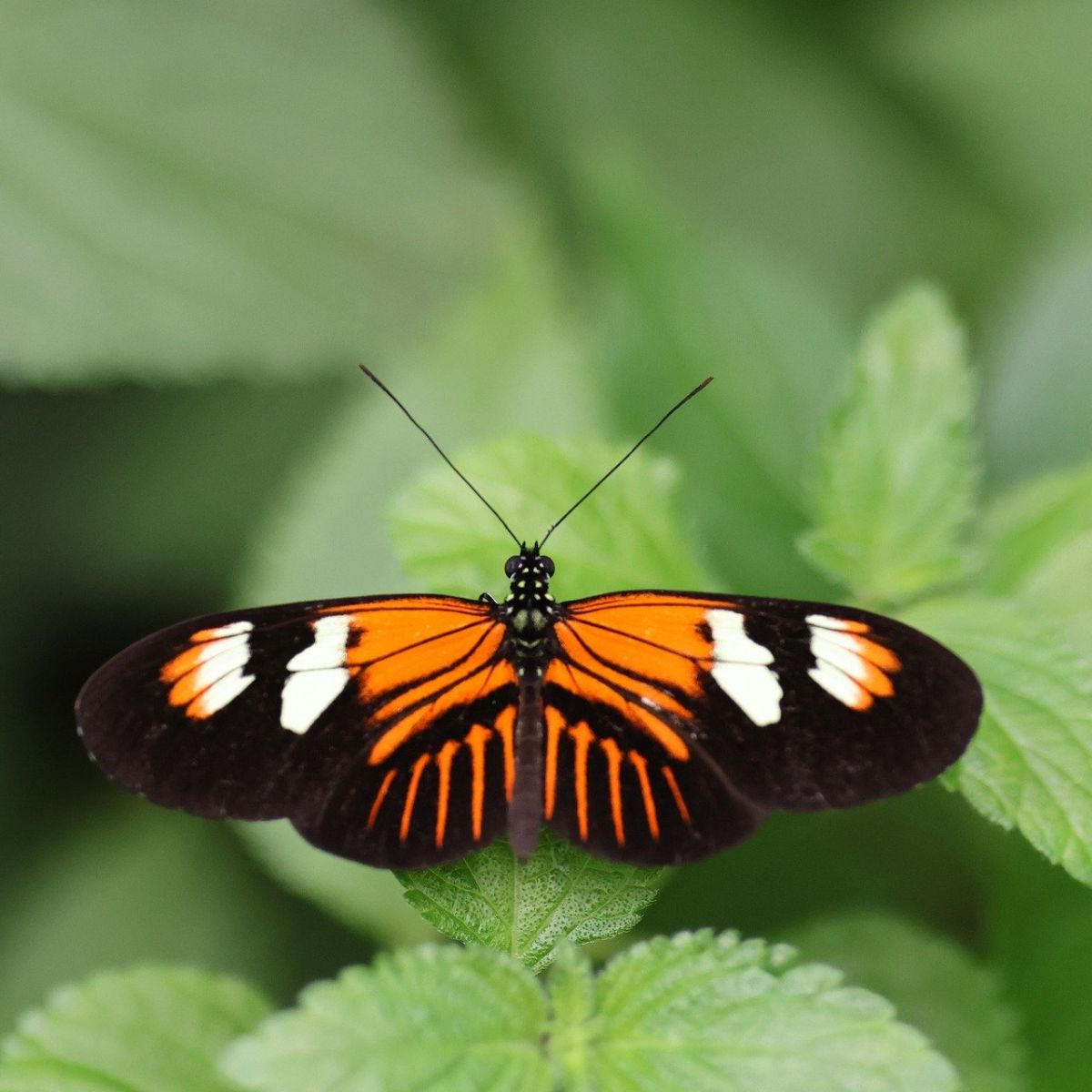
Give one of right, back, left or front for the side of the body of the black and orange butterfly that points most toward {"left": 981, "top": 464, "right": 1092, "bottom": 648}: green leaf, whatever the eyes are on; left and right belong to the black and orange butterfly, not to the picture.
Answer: right

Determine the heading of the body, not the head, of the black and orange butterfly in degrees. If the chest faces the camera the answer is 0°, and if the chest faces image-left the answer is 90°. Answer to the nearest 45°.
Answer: approximately 180°
